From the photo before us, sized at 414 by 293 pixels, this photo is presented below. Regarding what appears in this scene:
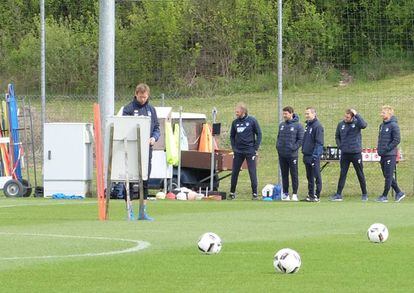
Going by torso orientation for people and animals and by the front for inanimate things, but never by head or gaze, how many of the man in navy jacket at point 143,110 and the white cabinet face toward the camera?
2

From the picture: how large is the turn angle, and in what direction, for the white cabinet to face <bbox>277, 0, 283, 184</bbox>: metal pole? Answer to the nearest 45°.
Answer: approximately 90° to its left

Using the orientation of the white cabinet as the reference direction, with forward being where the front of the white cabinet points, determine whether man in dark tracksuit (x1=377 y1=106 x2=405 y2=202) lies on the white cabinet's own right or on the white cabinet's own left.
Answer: on the white cabinet's own left

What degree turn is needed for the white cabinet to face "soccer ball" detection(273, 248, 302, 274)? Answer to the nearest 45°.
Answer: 0° — it already faces it

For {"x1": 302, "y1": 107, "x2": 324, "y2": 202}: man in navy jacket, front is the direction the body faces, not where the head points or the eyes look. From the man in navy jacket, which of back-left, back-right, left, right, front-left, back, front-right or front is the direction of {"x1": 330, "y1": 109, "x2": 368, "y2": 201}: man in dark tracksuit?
back-left
